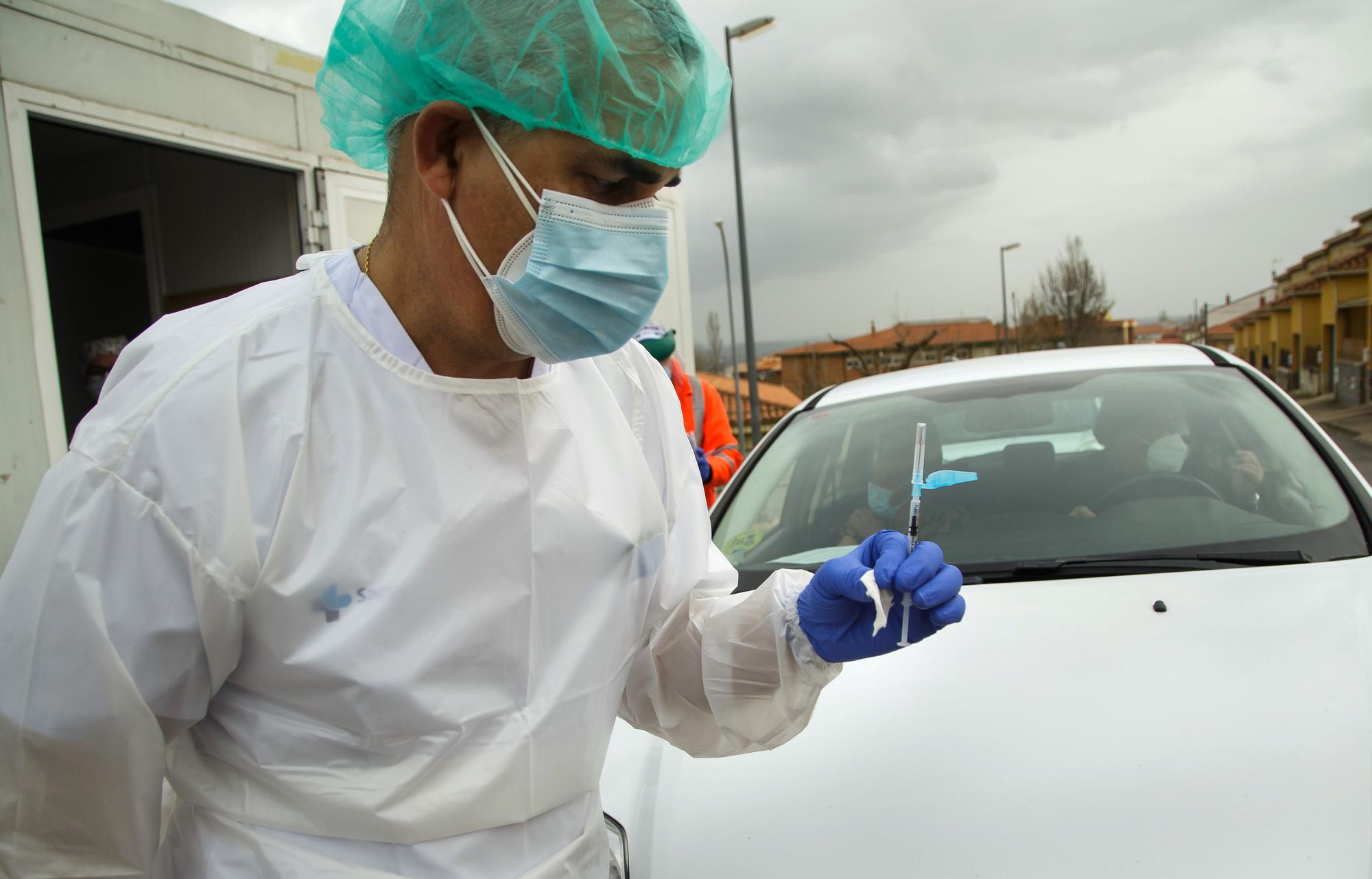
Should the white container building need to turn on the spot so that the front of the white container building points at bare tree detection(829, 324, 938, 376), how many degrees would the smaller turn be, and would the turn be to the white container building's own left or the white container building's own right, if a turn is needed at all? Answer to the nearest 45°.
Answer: approximately 90° to the white container building's own left

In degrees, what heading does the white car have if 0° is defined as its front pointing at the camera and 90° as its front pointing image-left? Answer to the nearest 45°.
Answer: approximately 0°

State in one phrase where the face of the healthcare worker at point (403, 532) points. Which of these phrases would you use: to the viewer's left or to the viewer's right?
to the viewer's right

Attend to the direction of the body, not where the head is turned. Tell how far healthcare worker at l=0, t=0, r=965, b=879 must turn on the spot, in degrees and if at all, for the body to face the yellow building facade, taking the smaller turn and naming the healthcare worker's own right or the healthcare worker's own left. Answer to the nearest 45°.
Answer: approximately 90° to the healthcare worker's own left

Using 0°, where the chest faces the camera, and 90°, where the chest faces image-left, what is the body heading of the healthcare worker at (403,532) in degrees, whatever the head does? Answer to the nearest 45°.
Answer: approximately 315°

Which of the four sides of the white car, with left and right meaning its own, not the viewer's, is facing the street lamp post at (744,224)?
back

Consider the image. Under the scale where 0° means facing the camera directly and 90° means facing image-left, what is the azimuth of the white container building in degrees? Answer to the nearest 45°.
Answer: approximately 315°

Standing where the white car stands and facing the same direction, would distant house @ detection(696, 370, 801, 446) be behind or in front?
behind

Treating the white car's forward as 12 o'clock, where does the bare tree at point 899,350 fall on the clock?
The bare tree is roughly at 6 o'clock from the white car.

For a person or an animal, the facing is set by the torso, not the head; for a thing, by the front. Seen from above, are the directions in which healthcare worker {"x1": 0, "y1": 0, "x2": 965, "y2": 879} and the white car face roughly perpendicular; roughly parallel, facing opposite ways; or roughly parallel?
roughly perpendicular

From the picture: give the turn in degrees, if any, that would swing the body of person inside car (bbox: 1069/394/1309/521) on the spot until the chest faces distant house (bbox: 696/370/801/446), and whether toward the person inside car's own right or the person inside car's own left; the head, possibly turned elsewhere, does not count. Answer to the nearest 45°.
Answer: approximately 180°

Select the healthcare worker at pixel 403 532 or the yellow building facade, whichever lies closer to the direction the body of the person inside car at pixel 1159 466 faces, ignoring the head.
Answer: the healthcare worker

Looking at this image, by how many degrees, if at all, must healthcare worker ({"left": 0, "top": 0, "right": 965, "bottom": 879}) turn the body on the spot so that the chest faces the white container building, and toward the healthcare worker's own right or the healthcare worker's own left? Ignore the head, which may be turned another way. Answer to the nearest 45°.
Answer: approximately 135° to the healthcare worker's own left
